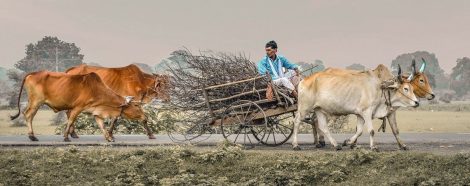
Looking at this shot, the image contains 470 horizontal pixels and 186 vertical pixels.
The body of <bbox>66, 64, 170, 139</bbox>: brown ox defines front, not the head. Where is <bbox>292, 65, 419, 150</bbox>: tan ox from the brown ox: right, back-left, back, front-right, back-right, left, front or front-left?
front-right

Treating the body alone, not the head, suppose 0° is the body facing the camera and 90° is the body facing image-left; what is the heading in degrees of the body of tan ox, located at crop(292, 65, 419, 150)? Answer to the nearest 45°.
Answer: approximately 270°

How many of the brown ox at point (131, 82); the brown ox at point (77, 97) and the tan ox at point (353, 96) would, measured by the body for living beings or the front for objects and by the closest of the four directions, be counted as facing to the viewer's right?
3

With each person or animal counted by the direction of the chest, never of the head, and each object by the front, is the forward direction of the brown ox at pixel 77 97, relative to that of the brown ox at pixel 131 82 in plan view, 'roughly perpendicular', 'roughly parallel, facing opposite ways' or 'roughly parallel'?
roughly parallel

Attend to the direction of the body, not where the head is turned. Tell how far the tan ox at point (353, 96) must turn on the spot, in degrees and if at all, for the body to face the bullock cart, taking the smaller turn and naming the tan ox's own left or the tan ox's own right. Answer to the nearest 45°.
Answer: approximately 180°

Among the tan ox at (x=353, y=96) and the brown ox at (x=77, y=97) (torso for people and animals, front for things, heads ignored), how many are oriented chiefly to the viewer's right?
2

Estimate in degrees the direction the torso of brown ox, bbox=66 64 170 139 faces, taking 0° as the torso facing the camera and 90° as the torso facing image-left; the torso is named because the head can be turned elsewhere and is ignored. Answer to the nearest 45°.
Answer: approximately 270°

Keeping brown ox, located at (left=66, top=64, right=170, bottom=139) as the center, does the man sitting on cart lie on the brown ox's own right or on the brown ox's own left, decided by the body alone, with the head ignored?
on the brown ox's own right

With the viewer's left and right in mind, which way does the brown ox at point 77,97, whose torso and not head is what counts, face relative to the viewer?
facing to the right of the viewer
